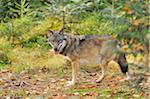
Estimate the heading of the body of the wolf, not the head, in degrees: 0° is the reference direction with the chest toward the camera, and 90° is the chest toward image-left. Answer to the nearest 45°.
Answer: approximately 90°
